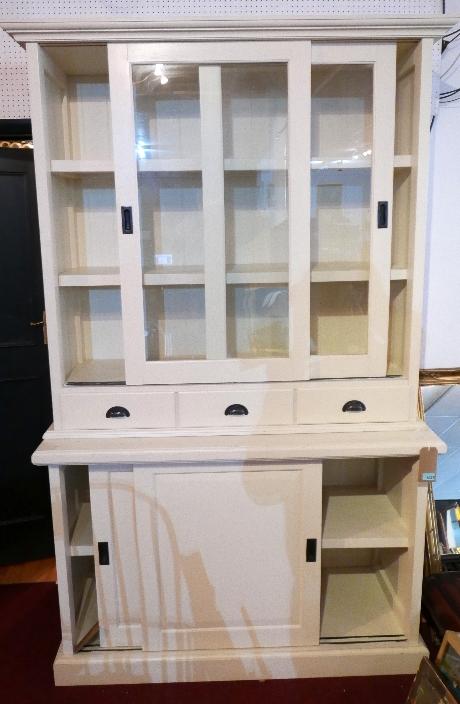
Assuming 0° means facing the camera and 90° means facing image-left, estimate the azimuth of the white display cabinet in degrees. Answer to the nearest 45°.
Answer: approximately 0°
